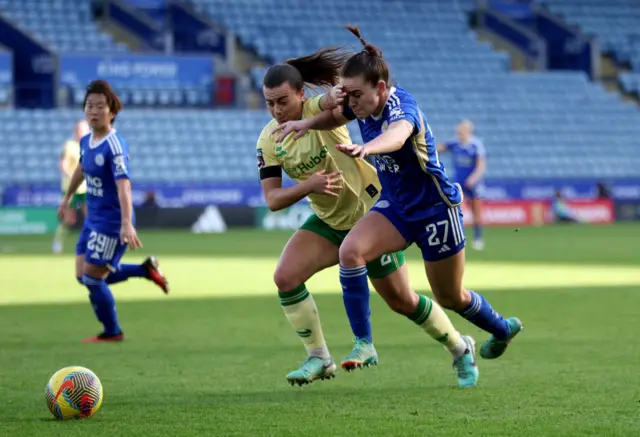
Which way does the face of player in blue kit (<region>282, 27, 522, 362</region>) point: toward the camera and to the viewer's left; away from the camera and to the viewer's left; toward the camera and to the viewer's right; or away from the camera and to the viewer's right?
toward the camera and to the viewer's left

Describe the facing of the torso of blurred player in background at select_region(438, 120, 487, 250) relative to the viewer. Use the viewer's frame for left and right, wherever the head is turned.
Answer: facing the viewer and to the left of the viewer

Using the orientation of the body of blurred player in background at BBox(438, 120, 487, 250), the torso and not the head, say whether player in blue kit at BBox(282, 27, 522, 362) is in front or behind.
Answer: in front

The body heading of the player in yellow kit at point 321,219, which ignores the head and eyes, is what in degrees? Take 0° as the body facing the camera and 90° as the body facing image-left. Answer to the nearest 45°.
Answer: approximately 45°

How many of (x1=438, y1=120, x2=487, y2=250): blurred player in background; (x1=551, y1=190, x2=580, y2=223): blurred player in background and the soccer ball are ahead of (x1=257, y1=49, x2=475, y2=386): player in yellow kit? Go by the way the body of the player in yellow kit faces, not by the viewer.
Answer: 1

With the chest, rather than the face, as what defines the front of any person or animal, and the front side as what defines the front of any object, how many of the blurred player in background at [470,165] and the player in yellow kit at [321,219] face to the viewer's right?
0

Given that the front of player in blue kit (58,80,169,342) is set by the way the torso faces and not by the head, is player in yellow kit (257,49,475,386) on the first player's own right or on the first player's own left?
on the first player's own left

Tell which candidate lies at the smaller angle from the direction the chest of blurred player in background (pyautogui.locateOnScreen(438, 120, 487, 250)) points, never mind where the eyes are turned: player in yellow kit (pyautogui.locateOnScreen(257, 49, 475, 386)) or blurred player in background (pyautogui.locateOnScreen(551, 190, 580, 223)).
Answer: the player in yellow kit

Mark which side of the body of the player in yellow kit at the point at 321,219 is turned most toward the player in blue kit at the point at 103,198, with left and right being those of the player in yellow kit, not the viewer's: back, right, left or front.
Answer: right

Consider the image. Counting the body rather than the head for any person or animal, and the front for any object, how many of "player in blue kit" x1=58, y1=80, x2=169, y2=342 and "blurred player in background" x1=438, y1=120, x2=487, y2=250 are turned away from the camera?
0

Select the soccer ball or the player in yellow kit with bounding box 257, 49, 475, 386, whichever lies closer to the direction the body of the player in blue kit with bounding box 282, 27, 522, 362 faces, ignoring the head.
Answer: the soccer ball

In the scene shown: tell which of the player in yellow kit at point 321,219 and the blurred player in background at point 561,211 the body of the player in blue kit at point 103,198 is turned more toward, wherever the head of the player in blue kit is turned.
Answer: the player in yellow kit

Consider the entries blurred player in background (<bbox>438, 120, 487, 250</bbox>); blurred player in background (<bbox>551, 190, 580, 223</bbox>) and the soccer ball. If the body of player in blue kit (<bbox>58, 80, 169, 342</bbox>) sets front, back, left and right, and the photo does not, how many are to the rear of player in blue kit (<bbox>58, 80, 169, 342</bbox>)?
2
